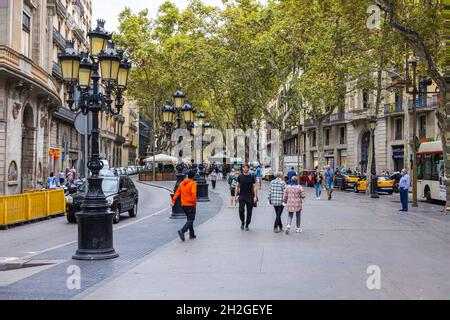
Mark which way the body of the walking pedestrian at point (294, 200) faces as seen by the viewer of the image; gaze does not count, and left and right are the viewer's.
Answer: facing away from the viewer

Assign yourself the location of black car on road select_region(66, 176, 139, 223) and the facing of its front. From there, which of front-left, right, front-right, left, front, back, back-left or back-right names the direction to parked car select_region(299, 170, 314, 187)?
back

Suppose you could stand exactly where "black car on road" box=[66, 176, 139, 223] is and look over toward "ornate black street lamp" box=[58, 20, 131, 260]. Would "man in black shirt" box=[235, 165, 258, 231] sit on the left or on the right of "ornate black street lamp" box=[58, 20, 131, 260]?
left

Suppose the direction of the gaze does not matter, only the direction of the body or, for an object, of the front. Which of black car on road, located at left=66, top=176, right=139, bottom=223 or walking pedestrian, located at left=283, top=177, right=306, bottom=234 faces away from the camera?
the walking pedestrian

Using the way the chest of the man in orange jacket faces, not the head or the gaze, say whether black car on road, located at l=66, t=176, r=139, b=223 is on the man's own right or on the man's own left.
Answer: on the man's own left

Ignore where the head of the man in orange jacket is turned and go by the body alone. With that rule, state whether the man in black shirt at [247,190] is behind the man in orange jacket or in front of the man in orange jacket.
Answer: in front

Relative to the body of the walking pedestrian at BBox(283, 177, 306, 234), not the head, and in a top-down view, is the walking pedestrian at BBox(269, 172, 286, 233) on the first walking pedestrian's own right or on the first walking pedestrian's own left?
on the first walking pedestrian's own left

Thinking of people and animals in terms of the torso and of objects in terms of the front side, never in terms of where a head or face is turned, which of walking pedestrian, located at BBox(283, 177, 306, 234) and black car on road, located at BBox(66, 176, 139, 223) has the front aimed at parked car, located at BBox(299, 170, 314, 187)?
the walking pedestrian

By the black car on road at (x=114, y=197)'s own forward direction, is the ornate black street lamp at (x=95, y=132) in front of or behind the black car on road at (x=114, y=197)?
in front

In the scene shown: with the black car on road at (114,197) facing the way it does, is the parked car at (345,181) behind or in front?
behind

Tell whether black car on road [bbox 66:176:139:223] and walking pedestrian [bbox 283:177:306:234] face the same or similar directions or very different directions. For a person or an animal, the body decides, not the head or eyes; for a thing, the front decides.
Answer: very different directions

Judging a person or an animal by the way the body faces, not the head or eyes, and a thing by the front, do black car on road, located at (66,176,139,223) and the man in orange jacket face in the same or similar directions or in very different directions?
very different directions

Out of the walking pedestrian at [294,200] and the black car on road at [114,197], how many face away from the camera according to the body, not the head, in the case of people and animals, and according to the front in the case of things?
1

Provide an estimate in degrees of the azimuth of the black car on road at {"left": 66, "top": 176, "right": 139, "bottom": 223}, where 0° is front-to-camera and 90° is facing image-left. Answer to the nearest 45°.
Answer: approximately 45°
